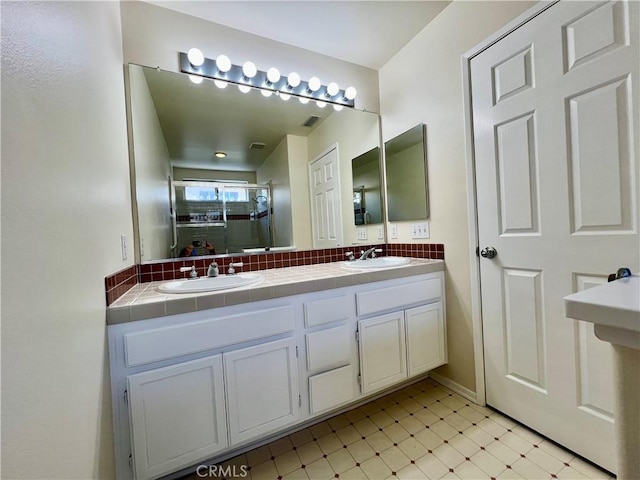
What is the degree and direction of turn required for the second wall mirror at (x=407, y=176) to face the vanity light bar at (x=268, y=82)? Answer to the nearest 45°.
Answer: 0° — it already faces it

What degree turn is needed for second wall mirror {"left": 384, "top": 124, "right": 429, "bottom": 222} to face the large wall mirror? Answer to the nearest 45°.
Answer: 0° — it already faces it

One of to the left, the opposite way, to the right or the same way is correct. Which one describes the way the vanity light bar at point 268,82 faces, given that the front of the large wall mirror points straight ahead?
the same way

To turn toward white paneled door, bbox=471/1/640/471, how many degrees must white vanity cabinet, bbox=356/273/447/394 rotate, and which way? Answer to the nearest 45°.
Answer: approximately 45° to its left

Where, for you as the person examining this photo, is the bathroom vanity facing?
facing the viewer and to the right of the viewer

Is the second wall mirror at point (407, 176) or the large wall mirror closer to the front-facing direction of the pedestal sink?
the large wall mirror

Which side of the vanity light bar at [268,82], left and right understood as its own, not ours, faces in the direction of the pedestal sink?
front

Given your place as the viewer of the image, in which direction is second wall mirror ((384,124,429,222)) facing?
facing the viewer and to the left of the viewer

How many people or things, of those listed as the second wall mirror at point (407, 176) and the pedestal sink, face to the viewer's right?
0

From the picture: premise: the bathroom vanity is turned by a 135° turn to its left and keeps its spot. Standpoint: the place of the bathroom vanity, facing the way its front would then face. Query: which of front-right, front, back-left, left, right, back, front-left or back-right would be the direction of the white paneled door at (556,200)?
right

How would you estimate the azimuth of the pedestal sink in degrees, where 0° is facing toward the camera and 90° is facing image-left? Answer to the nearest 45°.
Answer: approximately 45°

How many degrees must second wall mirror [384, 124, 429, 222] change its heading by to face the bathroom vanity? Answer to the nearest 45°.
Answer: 0° — it already faces it
